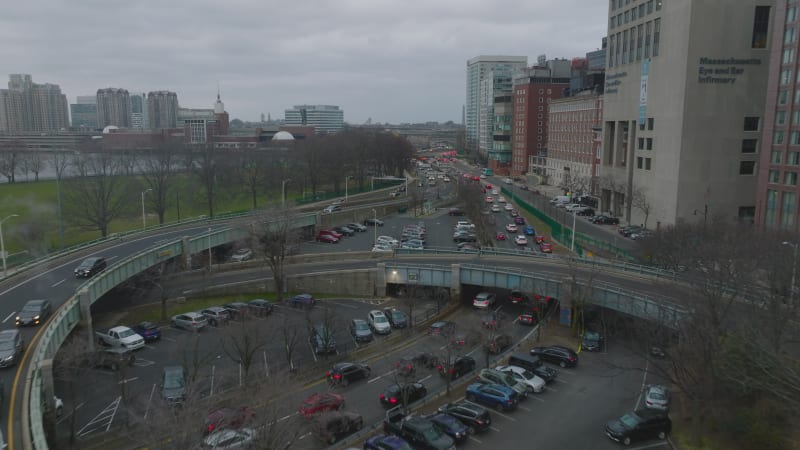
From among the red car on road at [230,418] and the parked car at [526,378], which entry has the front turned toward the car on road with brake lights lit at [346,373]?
the red car on road at [230,418]

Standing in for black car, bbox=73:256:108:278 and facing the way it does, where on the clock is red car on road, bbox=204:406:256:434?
The red car on road is roughly at 10 o'clock from the black car.

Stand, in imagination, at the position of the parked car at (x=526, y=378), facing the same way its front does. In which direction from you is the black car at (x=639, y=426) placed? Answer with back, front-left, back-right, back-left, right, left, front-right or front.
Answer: front

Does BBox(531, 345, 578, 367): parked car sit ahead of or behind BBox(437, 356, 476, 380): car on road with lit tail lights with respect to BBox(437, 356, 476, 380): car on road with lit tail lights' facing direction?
ahead

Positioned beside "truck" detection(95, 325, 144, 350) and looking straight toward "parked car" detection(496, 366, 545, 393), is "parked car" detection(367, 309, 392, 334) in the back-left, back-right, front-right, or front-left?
front-left

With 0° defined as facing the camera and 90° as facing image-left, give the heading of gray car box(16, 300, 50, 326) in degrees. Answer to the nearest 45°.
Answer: approximately 45°

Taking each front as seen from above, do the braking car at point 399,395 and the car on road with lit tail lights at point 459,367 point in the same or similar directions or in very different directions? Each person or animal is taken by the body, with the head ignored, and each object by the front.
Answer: same or similar directions

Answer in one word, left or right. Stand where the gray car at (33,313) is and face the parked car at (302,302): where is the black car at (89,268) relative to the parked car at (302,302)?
left

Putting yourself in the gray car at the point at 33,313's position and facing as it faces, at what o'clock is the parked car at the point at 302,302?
The parked car is roughly at 7 o'clock from the gray car.
